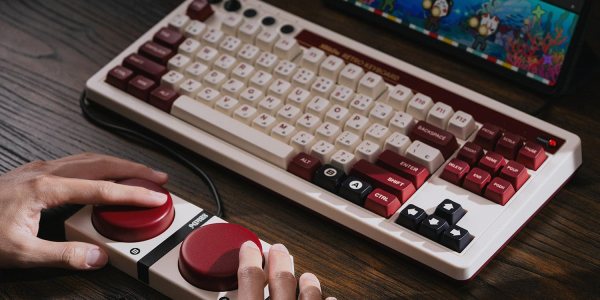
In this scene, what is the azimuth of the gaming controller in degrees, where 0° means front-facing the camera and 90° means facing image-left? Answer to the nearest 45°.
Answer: approximately 45°

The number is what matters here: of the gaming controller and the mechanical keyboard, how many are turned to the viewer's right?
0

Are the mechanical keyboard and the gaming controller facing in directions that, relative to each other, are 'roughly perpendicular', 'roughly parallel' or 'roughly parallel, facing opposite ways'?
roughly parallel
